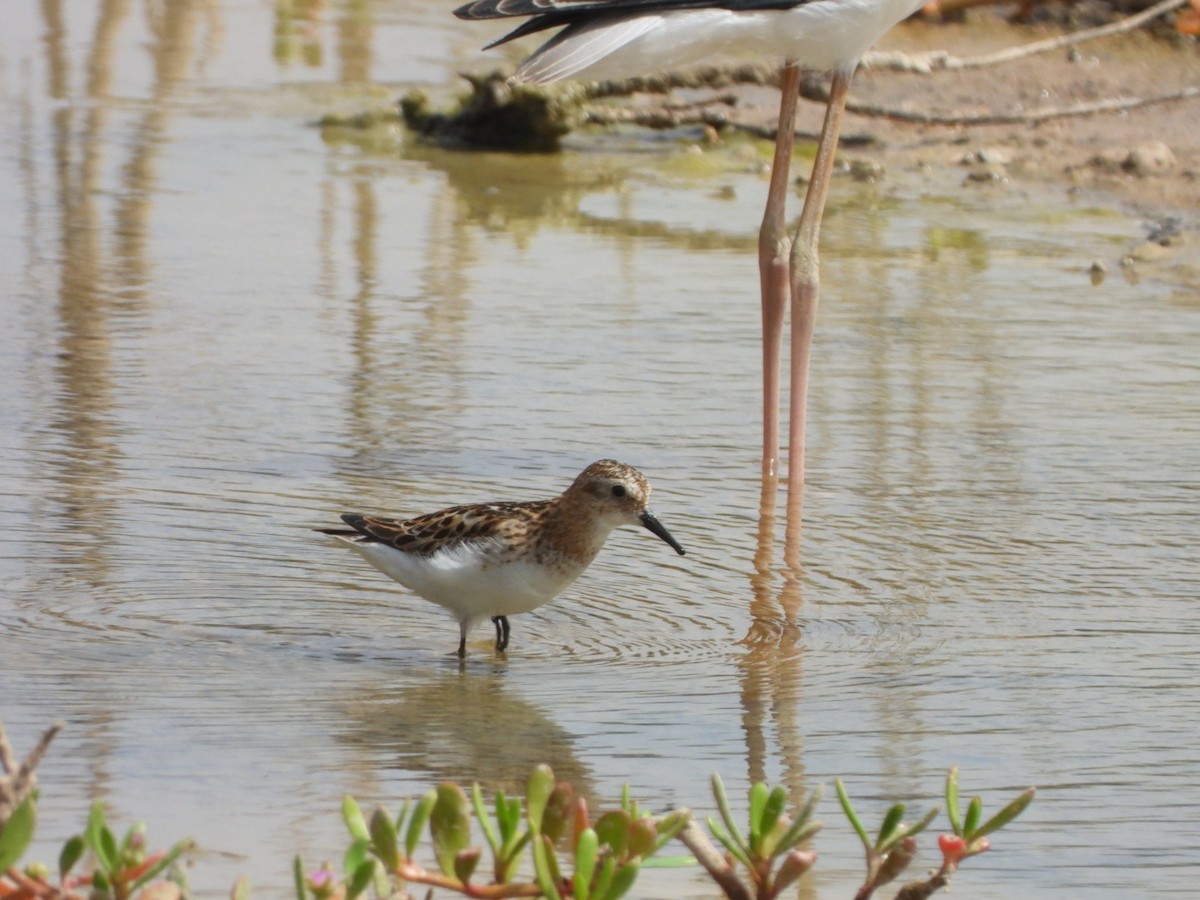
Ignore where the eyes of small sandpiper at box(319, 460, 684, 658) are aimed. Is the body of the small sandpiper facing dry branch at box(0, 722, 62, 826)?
no

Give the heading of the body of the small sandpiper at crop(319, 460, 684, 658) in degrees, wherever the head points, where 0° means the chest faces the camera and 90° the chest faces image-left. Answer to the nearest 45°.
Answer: approximately 270°

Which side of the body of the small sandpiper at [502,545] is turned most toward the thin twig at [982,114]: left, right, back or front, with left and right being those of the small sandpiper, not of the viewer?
left

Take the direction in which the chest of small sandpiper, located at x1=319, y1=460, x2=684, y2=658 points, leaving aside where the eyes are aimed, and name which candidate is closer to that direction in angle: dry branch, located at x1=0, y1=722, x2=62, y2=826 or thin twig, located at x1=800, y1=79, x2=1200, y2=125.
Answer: the thin twig
